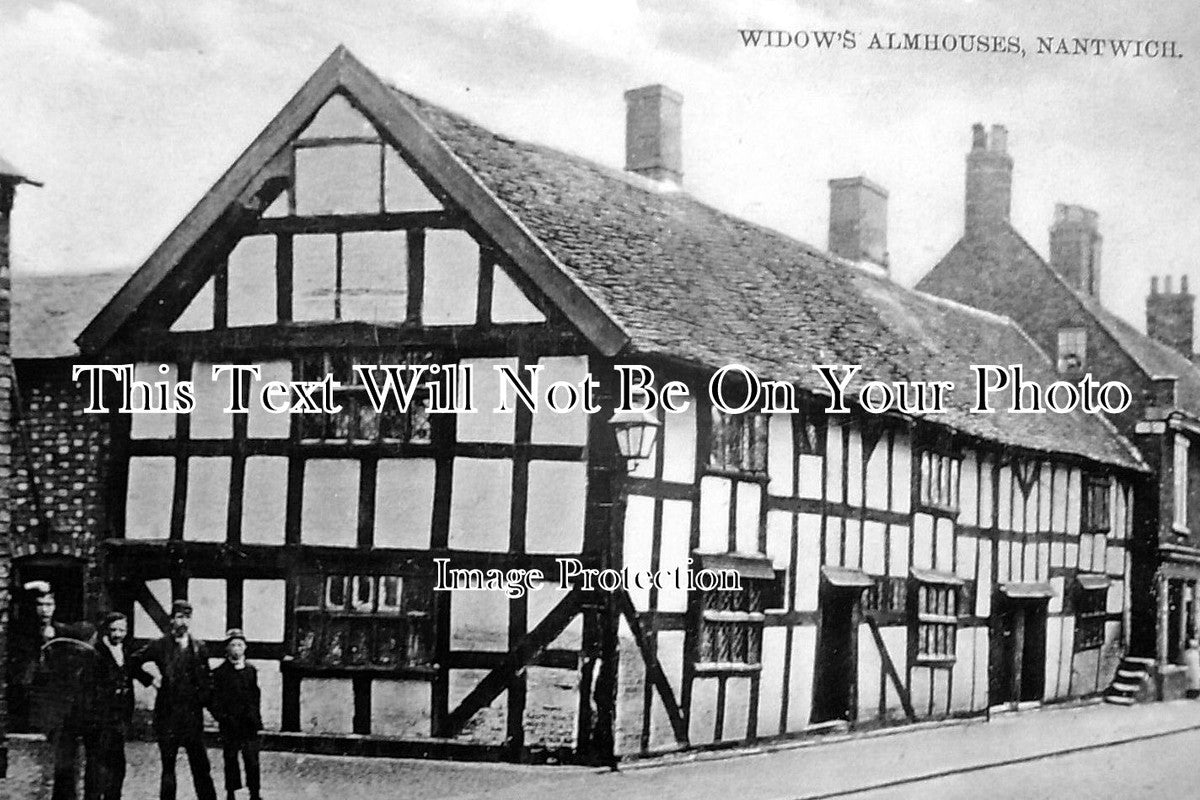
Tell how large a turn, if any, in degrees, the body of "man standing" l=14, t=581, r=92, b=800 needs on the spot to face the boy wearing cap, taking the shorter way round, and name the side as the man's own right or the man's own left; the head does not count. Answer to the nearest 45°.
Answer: approximately 90° to the man's own left

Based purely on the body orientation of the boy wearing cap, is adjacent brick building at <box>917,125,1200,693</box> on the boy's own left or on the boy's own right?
on the boy's own left

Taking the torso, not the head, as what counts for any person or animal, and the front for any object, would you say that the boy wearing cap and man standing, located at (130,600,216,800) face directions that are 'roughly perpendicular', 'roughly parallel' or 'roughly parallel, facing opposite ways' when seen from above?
roughly parallel

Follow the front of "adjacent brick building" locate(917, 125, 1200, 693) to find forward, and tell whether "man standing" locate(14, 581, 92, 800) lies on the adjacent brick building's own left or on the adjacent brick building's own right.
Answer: on the adjacent brick building's own right

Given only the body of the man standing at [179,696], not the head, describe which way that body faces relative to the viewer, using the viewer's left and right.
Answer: facing the viewer

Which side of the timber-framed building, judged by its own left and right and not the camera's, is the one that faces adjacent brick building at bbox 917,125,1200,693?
left

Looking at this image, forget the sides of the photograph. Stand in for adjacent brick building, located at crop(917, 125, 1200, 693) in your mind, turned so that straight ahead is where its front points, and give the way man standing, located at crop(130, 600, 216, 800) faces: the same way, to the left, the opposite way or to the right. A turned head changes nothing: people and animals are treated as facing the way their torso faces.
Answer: the same way

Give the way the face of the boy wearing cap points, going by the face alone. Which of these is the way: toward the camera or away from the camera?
toward the camera

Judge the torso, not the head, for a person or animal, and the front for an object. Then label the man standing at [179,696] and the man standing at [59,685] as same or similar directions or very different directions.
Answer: same or similar directions

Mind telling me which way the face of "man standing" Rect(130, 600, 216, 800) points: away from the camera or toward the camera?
toward the camera

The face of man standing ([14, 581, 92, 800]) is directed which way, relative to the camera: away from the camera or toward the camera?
toward the camera

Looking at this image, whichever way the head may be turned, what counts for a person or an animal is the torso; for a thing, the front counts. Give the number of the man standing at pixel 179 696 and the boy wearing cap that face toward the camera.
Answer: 2

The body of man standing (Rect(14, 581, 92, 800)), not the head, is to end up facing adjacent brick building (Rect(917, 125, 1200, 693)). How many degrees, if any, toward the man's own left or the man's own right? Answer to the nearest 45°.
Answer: approximately 90° to the man's own left
